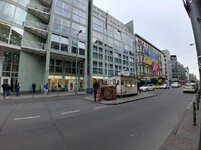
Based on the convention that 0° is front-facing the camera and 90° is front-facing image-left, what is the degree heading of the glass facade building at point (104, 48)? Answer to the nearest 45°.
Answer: approximately 315°

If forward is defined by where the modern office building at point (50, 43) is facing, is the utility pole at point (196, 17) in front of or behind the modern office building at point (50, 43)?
in front

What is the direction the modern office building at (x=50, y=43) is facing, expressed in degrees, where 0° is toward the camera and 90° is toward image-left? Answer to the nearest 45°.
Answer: approximately 315°

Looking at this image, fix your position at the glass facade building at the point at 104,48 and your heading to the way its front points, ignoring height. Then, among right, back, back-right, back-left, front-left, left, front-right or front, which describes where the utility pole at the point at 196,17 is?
front-right
